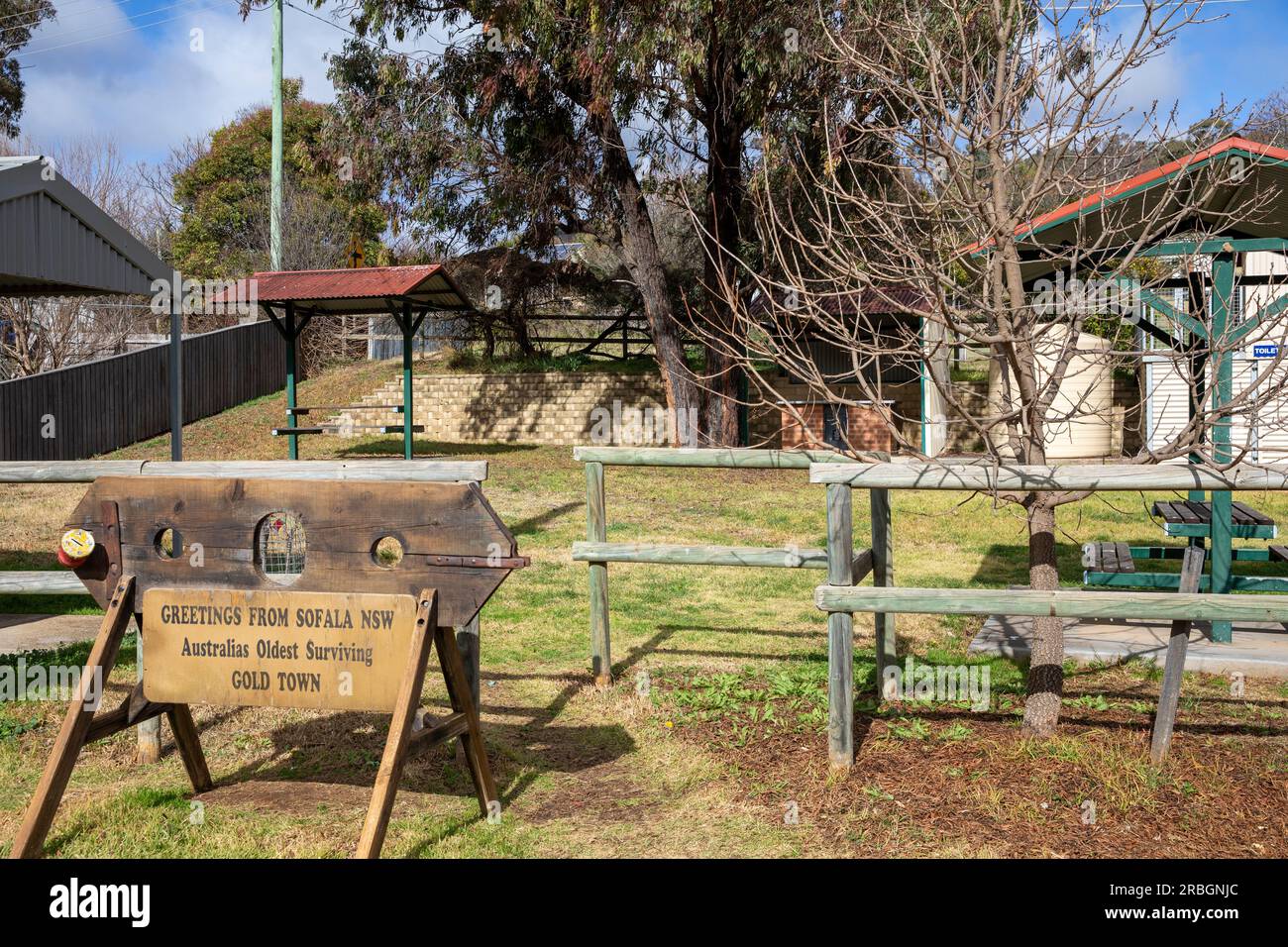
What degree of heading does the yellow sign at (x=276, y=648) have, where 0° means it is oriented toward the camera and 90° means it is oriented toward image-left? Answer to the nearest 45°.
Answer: approximately 0°

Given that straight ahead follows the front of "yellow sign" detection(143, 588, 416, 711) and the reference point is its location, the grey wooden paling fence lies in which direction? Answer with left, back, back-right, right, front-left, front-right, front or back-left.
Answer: back

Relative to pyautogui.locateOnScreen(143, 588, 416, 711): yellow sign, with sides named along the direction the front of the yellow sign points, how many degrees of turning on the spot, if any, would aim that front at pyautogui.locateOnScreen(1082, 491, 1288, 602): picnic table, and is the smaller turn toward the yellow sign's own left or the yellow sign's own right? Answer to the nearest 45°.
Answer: approximately 90° to the yellow sign's own left

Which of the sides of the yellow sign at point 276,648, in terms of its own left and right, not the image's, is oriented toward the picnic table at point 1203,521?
left

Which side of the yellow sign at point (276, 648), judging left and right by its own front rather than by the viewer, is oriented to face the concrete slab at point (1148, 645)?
left

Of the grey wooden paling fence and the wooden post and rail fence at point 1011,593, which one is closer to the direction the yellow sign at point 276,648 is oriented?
the wooden post and rail fence

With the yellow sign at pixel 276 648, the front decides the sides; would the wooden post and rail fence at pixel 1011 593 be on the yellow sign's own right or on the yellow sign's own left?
on the yellow sign's own left

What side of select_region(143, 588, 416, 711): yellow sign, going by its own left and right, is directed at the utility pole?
back
